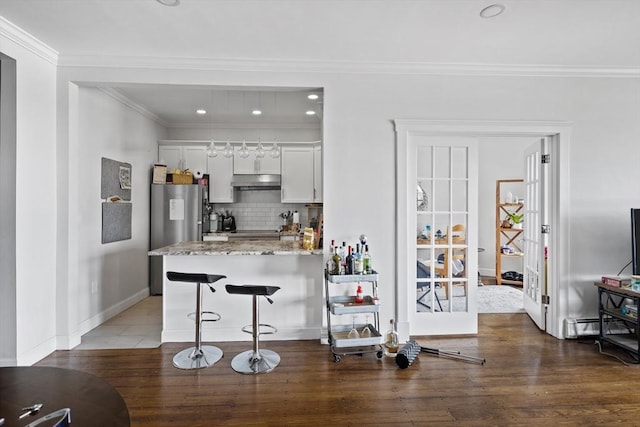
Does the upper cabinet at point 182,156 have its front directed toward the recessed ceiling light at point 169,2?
yes

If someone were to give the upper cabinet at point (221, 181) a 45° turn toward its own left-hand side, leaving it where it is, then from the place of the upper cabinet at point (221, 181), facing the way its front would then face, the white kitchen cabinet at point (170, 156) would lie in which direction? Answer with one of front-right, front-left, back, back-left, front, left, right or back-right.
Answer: back-right

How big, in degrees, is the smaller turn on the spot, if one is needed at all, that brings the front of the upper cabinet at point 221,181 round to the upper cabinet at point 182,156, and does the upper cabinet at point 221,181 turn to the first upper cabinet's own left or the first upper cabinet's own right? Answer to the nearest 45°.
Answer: approximately 90° to the first upper cabinet's own right

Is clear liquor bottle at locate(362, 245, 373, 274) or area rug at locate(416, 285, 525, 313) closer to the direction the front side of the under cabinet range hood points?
the clear liquor bottle

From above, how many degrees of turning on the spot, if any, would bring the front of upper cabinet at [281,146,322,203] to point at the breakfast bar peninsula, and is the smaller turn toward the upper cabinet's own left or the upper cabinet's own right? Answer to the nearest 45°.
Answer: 0° — it already faces it

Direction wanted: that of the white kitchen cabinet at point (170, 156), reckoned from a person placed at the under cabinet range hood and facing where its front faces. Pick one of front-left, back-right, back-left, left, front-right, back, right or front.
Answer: right

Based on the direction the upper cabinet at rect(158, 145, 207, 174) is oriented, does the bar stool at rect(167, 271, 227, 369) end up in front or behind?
in front

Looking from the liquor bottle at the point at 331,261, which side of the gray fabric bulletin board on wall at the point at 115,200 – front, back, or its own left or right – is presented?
front

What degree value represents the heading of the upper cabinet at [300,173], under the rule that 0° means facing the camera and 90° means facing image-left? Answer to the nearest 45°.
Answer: approximately 0°

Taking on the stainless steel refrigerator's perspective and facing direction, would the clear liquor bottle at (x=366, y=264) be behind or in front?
in front
